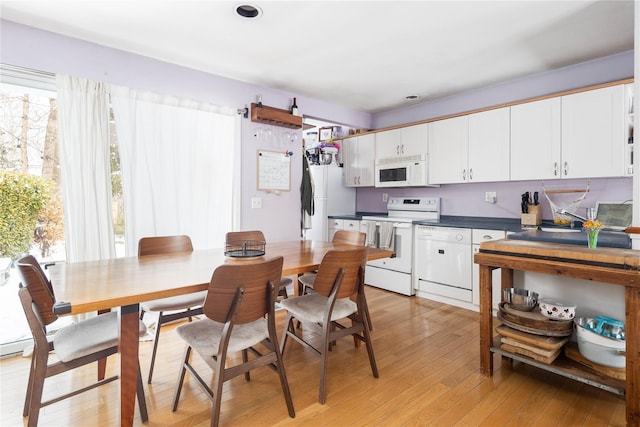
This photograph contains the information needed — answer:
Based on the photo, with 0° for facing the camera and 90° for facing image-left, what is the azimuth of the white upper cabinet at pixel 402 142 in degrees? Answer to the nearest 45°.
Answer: approximately 45°

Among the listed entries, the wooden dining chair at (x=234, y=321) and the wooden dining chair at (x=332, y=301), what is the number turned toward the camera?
0

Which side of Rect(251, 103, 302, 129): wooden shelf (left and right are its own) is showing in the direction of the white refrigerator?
left

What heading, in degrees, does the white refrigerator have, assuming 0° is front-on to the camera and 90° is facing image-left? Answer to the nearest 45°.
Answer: approximately 45°

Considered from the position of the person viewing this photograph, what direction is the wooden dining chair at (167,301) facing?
facing the viewer and to the right of the viewer

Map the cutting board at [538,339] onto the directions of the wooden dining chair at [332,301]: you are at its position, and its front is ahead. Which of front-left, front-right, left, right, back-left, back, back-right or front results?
back-right

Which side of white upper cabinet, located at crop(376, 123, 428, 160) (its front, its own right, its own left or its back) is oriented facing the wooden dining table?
front

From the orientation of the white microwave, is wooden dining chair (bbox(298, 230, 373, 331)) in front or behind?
in front

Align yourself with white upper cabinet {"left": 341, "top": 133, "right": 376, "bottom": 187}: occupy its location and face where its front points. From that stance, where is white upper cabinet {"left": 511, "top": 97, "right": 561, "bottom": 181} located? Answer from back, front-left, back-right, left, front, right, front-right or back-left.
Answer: left

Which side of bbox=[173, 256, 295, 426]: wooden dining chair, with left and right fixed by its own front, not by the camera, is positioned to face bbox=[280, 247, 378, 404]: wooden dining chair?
right
